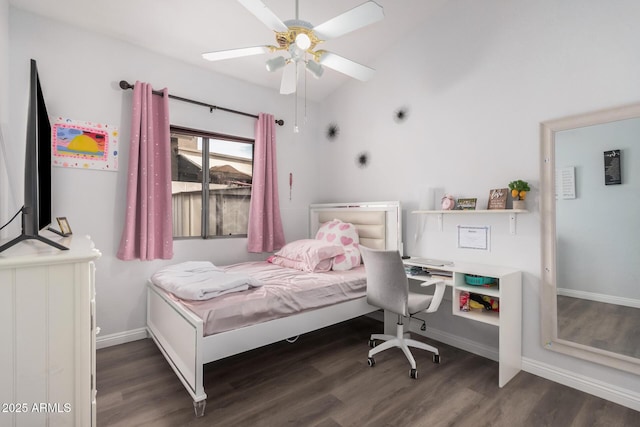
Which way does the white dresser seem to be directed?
to the viewer's right

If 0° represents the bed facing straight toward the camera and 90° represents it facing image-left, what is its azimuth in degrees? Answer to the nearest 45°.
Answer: approximately 45°

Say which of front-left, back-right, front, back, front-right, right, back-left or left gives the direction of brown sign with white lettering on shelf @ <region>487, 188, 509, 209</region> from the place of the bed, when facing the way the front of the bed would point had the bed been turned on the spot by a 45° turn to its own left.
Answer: left

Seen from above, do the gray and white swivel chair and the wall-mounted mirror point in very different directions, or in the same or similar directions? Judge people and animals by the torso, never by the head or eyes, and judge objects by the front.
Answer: very different directions

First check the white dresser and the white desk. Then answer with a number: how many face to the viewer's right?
1

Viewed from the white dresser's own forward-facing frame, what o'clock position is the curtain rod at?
The curtain rod is roughly at 10 o'clock from the white dresser.

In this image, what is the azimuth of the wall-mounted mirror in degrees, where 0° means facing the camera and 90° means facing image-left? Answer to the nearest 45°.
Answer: approximately 45°

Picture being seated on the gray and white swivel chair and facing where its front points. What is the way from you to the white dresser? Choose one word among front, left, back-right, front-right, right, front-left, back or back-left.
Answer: back

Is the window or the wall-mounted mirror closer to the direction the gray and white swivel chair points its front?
the wall-mounted mirror

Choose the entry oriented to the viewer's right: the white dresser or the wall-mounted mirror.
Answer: the white dresser

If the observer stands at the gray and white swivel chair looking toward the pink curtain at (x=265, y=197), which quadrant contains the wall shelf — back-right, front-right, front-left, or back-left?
back-right

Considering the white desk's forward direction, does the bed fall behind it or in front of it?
in front
